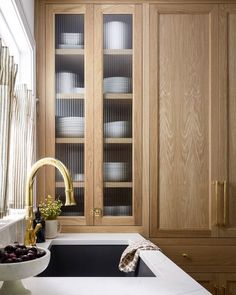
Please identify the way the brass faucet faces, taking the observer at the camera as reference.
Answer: facing to the right of the viewer

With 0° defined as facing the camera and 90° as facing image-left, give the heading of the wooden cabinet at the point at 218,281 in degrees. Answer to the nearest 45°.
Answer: approximately 0°

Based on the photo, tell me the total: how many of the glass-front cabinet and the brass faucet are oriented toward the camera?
1

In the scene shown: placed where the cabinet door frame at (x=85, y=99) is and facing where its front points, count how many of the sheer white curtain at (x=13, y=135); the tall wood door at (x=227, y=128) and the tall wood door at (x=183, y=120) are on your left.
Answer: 2

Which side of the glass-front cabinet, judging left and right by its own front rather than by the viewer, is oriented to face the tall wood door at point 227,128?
left

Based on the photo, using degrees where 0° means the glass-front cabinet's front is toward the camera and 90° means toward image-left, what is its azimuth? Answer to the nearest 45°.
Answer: approximately 0°

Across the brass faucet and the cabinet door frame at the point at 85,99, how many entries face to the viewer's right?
1
